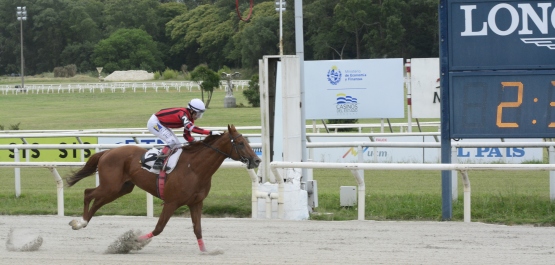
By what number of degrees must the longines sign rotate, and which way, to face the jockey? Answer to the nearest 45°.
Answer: approximately 45° to its right

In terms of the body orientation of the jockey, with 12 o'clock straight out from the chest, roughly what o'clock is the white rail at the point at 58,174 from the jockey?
The white rail is roughly at 8 o'clock from the jockey.

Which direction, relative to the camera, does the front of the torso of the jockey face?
to the viewer's right

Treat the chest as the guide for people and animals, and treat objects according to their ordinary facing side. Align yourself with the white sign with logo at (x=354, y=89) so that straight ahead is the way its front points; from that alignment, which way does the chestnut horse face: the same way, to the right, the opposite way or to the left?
to the left

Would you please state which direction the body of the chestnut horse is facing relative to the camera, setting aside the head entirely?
to the viewer's right

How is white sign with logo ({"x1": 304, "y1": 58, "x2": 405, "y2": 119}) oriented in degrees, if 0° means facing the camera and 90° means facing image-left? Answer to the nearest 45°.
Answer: approximately 0°

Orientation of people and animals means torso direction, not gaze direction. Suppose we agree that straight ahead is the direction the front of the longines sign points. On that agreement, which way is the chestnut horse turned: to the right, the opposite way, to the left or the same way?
to the left

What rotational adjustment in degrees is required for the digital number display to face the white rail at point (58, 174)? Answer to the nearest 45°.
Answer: approximately 90° to its right
